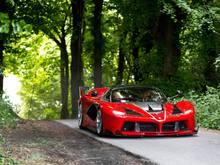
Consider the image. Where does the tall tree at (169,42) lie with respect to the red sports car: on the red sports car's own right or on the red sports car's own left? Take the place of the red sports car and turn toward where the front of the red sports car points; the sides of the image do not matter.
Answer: on the red sports car's own left

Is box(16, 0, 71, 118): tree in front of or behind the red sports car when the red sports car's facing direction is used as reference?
behind

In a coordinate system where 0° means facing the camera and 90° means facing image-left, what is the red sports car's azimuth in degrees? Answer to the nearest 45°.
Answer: approximately 315°

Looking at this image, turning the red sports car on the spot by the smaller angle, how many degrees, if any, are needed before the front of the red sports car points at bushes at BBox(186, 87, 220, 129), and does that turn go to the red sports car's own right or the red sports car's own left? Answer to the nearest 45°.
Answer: approximately 90° to the red sports car's own left
